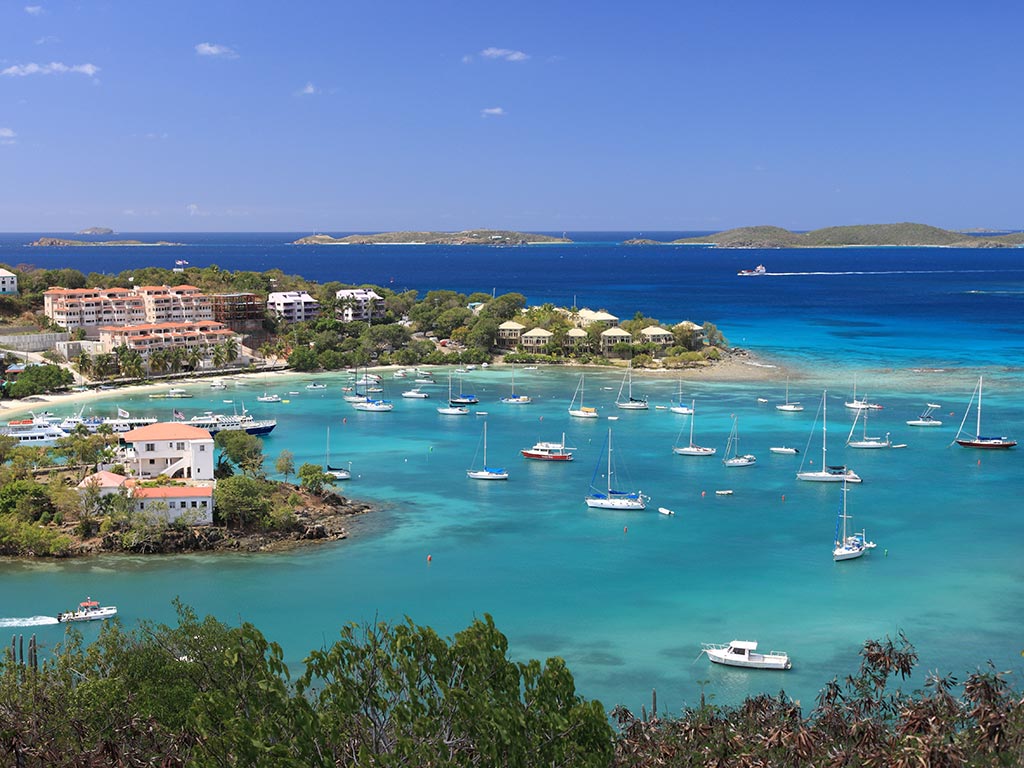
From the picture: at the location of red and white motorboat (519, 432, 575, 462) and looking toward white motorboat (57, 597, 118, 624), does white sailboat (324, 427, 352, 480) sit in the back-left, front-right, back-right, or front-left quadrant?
front-right

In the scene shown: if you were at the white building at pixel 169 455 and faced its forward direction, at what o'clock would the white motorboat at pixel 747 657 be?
The white motorboat is roughly at 11 o'clock from the white building.

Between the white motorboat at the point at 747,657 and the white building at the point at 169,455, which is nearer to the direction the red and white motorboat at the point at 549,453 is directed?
the white building

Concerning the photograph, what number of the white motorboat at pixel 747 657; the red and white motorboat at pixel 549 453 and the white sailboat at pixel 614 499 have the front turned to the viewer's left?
3

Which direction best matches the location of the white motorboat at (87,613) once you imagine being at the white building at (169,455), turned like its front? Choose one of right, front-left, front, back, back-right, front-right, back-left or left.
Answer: front

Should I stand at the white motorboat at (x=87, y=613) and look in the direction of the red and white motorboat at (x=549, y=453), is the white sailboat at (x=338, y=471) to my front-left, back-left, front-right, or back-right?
front-left

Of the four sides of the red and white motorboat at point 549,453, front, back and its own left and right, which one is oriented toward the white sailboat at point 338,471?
front

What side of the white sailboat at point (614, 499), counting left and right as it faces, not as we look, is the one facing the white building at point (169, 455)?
front

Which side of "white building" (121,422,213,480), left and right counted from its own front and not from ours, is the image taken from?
front

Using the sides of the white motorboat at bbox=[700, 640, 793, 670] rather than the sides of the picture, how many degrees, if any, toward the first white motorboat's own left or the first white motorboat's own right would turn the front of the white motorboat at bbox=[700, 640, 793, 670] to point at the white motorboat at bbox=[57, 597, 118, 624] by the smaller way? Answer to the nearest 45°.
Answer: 0° — it already faces it

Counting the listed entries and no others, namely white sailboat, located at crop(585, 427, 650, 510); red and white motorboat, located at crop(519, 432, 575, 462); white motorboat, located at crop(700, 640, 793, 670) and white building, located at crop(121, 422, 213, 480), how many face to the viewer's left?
3

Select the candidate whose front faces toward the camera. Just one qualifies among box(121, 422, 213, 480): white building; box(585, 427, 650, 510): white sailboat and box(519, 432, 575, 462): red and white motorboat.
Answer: the white building

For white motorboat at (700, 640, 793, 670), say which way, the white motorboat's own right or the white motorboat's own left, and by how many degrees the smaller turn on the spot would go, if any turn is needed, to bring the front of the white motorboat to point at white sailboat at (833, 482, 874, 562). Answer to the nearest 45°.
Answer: approximately 90° to the white motorboat's own right

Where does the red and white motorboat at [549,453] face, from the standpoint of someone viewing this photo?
facing to the left of the viewer

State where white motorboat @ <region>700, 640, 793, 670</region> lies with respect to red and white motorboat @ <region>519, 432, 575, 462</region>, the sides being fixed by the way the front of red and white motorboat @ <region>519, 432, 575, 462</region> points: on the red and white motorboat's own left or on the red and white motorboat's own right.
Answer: on the red and white motorboat's own left

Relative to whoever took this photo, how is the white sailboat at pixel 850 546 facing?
facing the viewer and to the left of the viewer

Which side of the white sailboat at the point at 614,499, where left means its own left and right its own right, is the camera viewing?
left

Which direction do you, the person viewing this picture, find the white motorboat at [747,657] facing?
facing to the left of the viewer
